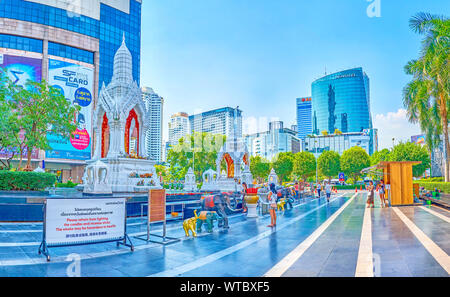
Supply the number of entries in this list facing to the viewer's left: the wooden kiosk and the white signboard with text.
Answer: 1

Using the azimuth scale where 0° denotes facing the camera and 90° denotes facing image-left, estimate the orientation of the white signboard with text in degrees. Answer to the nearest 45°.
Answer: approximately 0°

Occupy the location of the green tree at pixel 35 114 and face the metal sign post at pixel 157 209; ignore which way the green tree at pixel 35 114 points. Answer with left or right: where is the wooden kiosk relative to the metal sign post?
left

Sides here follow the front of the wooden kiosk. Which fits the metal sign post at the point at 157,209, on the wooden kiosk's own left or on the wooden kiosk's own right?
on the wooden kiosk's own left

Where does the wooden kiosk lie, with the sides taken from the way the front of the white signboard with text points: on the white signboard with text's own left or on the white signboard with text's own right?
on the white signboard with text's own left

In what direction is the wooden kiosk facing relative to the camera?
to the viewer's left
